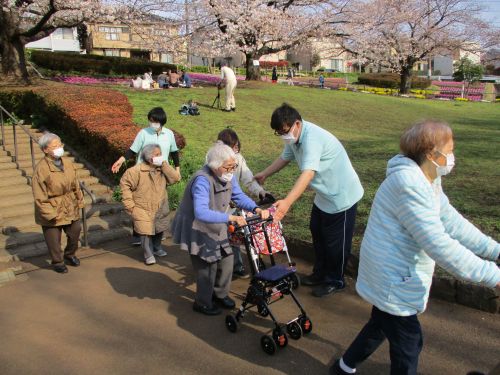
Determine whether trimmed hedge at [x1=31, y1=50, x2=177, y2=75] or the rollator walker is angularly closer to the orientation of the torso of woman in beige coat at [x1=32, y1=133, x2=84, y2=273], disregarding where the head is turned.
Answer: the rollator walker

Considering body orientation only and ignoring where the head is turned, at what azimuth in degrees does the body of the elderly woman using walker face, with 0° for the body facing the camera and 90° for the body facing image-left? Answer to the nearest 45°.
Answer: approximately 315°

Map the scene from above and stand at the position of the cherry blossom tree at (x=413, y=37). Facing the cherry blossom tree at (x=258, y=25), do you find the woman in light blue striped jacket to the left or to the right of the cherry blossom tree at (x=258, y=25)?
left

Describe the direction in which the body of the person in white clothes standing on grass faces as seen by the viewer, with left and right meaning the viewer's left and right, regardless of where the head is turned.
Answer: facing to the left of the viewer

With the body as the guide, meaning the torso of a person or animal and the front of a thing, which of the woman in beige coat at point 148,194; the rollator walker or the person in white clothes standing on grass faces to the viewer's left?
the person in white clothes standing on grass

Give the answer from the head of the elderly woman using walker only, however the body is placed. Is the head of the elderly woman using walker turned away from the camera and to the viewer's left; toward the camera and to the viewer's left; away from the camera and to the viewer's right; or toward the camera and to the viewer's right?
toward the camera and to the viewer's right

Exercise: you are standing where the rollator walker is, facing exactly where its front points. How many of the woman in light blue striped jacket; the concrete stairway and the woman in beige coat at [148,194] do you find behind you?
2
